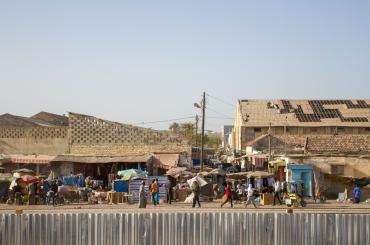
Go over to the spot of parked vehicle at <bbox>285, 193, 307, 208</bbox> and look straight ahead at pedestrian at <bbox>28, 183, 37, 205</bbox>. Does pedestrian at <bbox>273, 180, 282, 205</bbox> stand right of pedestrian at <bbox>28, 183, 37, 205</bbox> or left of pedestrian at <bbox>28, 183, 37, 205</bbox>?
right

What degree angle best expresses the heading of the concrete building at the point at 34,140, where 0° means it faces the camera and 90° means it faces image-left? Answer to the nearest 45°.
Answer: approximately 0°

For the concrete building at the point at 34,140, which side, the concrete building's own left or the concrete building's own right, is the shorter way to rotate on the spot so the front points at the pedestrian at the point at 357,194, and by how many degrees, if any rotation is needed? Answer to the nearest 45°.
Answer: approximately 45° to the concrete building's own left

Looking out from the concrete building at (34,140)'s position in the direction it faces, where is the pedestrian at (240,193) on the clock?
The pedestrian is roughly at 11 o'clock from the concrete building.

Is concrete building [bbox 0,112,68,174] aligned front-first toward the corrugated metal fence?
yes

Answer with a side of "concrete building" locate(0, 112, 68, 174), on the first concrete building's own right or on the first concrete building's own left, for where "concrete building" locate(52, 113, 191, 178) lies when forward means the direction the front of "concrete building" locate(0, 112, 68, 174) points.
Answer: on the first concrete building's own left

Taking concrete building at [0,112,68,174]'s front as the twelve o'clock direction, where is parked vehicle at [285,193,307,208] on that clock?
The parked vehicle is roughly at 11 o'clock from the concrete building.

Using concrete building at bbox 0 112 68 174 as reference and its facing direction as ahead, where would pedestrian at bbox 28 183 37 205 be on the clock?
The pedestrian is roughly at 12 o'clock from the concrete building.
